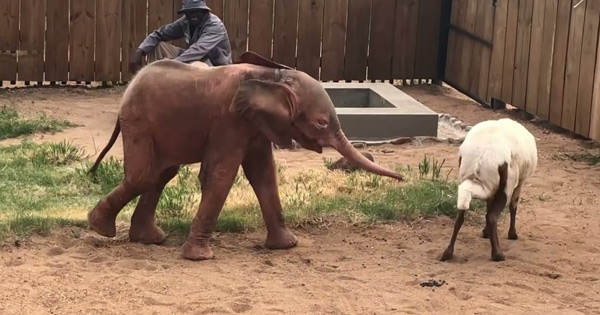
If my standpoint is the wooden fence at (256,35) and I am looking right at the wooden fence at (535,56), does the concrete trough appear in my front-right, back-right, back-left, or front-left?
front-right

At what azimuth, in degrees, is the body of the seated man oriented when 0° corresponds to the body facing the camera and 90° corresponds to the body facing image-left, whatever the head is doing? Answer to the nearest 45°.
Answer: approximately 45°

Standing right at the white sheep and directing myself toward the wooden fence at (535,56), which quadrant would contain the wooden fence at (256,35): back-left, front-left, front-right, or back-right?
front-left

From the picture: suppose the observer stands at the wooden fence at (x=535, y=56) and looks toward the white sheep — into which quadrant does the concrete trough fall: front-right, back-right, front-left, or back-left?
front-right

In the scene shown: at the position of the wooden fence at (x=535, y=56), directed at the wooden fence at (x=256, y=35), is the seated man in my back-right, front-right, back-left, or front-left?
front-left

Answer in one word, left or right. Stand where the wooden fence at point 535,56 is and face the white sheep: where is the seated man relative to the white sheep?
right
